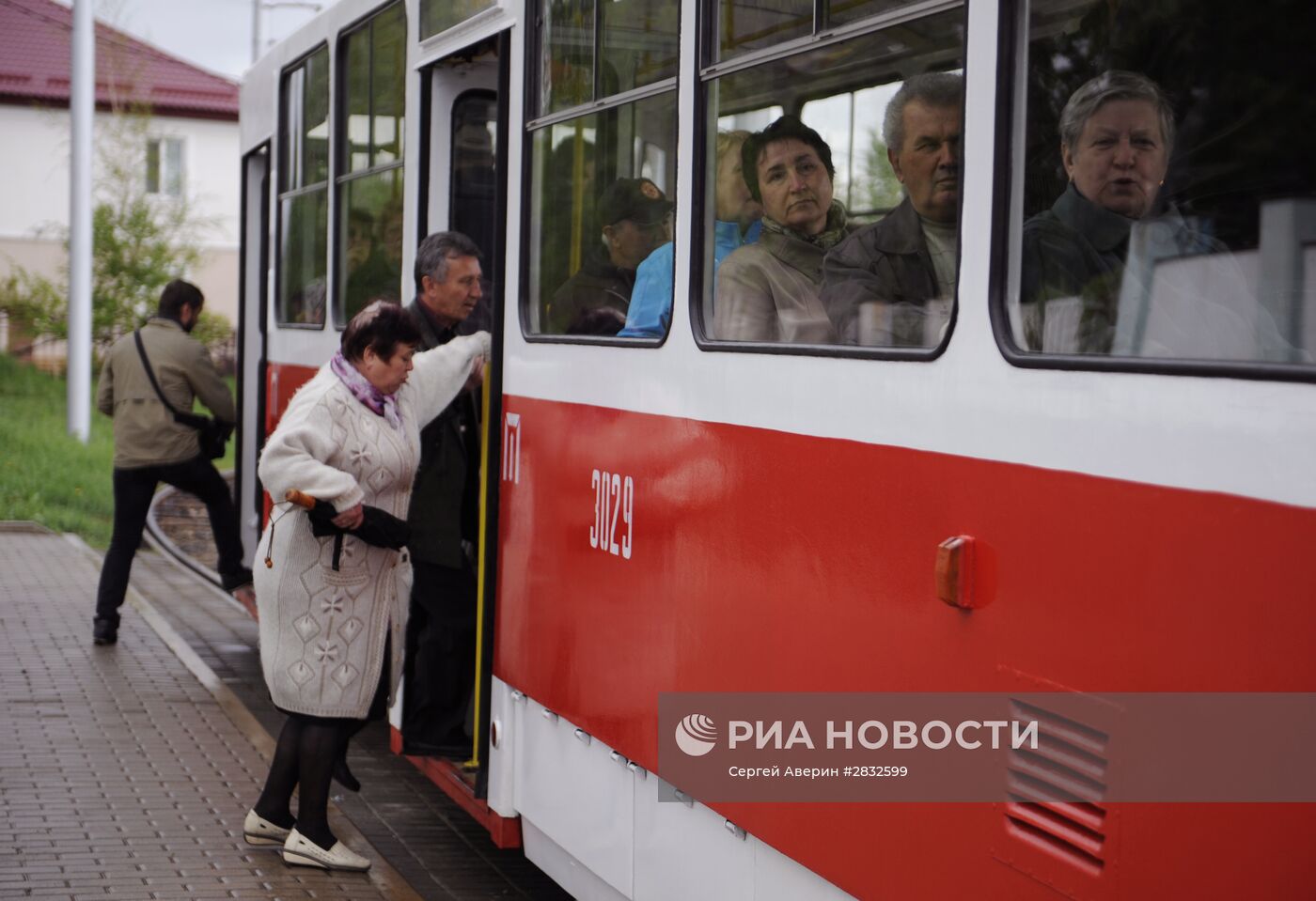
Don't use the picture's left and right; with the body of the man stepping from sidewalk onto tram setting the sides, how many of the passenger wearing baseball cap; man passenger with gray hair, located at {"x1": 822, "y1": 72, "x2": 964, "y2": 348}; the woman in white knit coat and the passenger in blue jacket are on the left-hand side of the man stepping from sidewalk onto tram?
0

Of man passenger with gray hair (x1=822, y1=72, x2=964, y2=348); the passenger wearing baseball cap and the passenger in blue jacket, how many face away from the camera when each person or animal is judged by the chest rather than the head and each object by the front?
0

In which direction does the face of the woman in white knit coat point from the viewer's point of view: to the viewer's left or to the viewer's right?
to the viewer's right

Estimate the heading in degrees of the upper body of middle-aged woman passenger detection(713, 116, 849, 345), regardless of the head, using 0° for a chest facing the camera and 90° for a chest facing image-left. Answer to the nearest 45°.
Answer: approximately 315°

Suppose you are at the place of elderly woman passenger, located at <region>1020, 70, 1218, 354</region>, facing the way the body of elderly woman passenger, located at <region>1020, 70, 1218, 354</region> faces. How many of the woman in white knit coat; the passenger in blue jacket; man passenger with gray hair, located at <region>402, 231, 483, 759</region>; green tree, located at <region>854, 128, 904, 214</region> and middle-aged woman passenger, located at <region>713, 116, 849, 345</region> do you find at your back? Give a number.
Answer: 5

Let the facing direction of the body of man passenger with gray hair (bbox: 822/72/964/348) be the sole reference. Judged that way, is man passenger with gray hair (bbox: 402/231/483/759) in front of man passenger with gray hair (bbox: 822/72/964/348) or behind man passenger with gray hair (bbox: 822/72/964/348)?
behind

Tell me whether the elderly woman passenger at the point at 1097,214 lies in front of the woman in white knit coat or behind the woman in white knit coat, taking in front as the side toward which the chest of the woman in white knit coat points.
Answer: in front

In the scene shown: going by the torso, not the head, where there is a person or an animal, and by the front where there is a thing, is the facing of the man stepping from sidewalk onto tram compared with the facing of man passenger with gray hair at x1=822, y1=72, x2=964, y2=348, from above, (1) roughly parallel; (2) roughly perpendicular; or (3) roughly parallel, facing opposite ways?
roughly perpendicular

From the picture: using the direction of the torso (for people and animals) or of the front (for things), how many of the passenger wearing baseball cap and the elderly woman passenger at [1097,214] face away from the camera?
0

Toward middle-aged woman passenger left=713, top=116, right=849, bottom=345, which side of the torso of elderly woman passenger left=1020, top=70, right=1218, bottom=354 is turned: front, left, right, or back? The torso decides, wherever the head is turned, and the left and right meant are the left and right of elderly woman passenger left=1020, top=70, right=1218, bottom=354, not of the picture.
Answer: back

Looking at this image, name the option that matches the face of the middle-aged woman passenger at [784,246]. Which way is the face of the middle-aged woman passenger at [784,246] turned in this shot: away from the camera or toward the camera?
toward the camera

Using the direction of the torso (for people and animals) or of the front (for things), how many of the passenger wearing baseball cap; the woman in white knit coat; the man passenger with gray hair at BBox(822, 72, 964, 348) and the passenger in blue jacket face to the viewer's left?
0

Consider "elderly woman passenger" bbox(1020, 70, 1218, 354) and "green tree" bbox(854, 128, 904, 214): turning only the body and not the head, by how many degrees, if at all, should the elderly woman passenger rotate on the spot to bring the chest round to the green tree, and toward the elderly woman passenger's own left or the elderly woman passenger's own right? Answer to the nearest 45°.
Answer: approximately 180°

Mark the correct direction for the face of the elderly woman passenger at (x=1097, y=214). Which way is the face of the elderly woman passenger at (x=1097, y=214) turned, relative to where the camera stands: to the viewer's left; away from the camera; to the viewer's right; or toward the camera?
toward the camera

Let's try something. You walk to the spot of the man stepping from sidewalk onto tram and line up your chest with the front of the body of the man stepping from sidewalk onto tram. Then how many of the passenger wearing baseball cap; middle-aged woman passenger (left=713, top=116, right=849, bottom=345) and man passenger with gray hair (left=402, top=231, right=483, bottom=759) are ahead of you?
0

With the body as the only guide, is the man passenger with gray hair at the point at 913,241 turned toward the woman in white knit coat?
no

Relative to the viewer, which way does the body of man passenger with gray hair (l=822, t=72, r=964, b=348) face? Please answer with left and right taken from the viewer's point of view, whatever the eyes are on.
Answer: facing the viewer and to the right of the viewer

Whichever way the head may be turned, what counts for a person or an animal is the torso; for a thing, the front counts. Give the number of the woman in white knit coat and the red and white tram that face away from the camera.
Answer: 0
